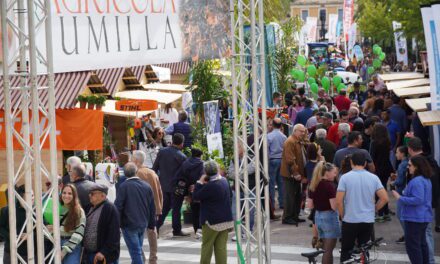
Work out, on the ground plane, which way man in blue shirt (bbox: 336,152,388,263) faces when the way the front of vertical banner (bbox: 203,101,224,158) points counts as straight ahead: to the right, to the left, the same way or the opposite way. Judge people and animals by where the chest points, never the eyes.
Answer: the opposite way

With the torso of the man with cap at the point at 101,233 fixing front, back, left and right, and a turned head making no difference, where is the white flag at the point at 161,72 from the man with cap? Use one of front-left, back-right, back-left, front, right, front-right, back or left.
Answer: back-right

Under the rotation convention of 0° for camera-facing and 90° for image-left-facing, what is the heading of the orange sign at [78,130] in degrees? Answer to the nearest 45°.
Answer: approximately 0°

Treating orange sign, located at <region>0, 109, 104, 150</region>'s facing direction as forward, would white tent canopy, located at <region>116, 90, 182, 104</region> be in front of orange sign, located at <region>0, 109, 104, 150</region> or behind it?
behind

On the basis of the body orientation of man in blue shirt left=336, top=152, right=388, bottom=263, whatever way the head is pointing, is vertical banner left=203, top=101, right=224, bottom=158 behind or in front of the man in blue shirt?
in front
